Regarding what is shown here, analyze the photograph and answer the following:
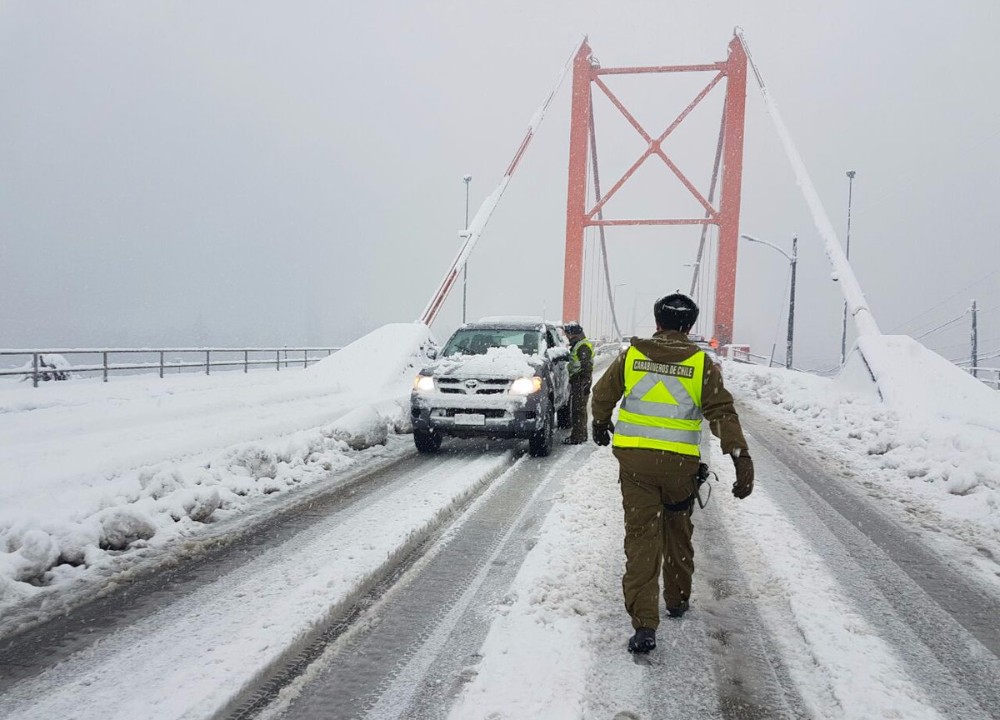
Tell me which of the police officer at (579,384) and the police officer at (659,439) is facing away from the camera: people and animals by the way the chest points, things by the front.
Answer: the police officer at (659,439)

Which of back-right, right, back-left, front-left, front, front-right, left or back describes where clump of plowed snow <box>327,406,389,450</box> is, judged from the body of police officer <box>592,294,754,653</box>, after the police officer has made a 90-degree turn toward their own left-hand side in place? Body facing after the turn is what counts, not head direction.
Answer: front-right

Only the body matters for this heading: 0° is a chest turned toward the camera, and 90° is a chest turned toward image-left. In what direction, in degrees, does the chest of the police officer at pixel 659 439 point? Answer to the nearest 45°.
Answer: approximately 180°

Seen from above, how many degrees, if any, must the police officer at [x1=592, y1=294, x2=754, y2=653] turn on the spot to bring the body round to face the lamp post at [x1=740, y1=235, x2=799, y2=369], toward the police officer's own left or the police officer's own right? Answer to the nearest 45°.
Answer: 0° — they already face it

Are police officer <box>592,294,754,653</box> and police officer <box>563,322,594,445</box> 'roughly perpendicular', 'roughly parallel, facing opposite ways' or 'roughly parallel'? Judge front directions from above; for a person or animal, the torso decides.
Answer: roughly perpendicular

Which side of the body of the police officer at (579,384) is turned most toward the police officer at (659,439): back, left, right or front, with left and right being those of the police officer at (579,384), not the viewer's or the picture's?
left

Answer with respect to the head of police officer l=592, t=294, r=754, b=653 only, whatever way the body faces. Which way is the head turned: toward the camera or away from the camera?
away from the camera

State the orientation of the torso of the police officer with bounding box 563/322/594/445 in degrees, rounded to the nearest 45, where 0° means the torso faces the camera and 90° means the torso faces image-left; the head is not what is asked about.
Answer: approximately 90°

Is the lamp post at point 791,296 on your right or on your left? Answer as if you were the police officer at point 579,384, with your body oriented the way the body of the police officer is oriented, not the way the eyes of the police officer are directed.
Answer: on your right

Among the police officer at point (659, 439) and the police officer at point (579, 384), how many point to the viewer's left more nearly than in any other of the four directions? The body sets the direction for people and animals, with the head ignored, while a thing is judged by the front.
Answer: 1

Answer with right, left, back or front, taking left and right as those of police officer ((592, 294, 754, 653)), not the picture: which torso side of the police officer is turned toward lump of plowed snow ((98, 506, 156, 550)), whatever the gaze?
left
